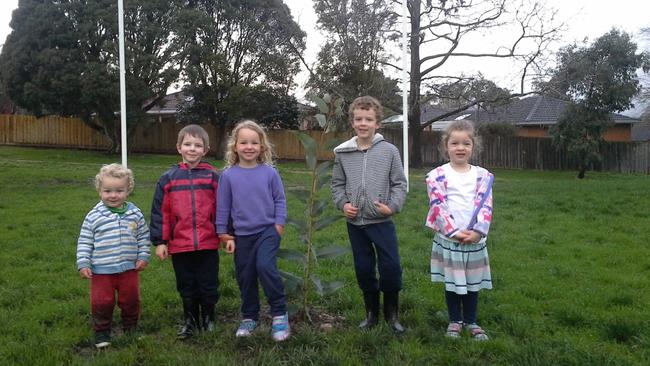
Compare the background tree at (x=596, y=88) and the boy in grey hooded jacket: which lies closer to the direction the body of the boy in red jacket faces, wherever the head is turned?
the boy in grey hooded jacket

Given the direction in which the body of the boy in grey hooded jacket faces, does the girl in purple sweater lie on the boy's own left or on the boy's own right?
on the boy's own right

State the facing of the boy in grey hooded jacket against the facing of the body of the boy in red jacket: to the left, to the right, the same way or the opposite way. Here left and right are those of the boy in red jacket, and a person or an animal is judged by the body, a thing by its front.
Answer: the same way

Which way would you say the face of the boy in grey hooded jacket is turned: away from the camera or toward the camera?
toward the camera

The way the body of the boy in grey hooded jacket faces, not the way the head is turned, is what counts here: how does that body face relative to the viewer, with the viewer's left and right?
facing the viewer

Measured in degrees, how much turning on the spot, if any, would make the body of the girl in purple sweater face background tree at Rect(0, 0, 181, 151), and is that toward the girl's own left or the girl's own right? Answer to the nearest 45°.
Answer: approximately 180°

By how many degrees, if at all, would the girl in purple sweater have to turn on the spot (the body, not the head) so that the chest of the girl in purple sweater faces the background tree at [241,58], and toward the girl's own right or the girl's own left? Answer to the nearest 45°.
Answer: approximately 180°

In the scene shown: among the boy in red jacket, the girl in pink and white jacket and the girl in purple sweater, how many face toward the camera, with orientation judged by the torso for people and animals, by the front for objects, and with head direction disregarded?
3

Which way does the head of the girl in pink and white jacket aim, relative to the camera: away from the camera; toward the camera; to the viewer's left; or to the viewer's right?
toward the camera

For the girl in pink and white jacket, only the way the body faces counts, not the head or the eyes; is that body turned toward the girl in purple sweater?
no

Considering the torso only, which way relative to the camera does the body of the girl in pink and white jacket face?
toward the camera

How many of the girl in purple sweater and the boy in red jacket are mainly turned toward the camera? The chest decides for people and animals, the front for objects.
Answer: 2

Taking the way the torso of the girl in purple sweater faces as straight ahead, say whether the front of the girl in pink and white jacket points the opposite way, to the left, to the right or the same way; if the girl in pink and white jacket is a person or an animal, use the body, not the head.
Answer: the same way

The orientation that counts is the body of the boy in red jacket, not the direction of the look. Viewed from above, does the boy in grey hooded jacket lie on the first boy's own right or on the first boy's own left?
on the first boy's own left

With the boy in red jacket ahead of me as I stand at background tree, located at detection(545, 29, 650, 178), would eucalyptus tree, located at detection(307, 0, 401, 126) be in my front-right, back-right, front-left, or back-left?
front-right

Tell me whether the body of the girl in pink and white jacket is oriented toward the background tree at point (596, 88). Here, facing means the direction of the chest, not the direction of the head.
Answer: no

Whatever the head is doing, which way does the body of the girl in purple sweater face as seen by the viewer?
toward the camera

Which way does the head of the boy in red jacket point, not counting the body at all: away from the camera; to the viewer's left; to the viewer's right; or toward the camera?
toward the camera
